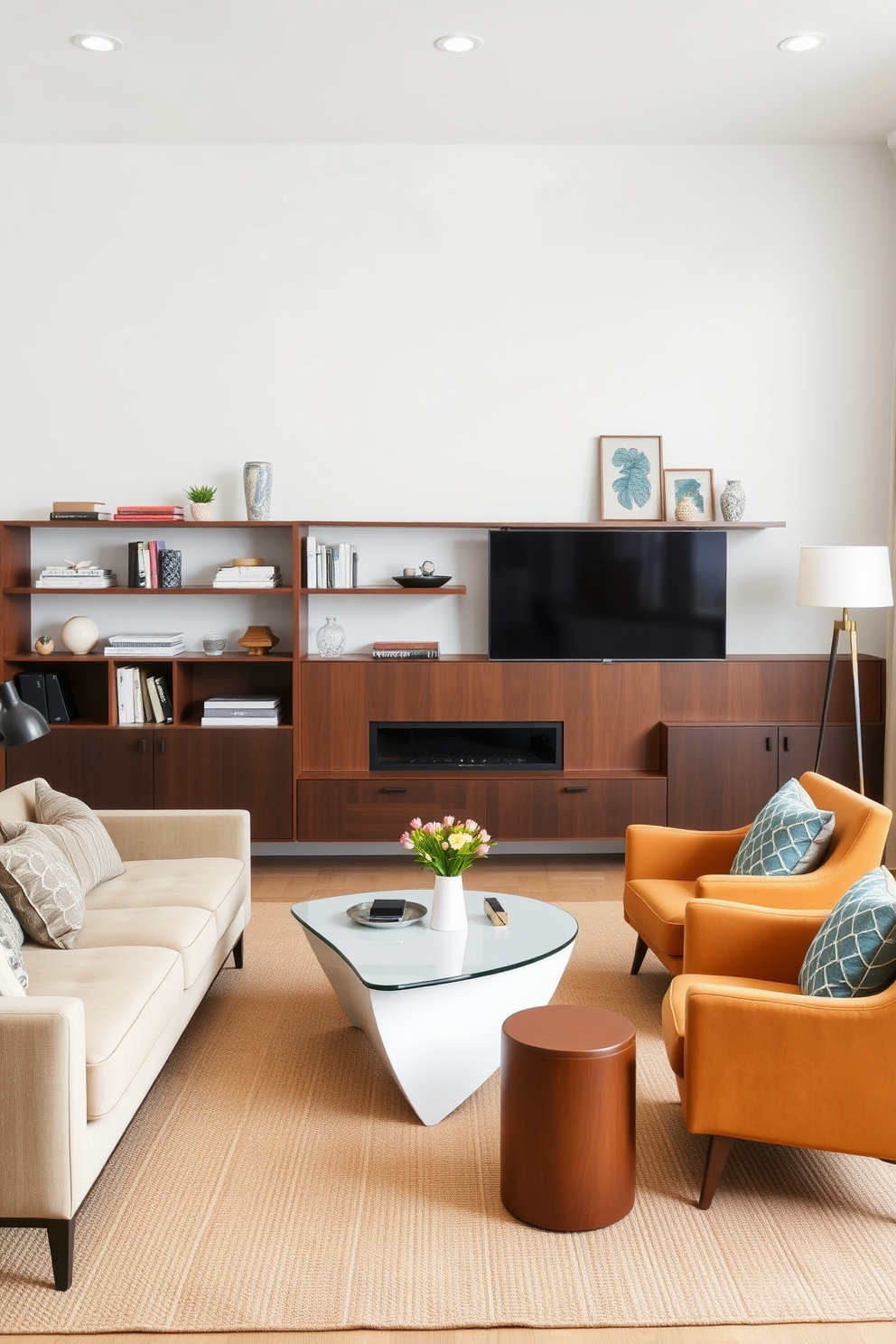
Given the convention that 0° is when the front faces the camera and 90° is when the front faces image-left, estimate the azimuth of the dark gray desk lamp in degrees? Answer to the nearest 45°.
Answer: approximately 270°

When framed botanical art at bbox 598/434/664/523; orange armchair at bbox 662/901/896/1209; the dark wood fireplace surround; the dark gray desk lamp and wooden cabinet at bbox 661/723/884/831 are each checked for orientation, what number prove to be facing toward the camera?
3

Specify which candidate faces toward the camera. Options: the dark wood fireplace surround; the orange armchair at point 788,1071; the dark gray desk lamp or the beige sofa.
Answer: the dark wood fireplace surround

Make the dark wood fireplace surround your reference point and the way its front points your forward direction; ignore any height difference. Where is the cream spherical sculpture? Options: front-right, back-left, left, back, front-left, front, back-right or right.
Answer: right

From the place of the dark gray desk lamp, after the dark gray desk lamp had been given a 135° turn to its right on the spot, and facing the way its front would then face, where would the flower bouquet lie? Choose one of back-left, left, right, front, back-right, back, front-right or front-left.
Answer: back-left

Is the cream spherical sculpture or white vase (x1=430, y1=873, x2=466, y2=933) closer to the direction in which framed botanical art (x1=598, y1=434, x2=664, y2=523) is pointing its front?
the white vase

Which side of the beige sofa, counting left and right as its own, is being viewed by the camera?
right

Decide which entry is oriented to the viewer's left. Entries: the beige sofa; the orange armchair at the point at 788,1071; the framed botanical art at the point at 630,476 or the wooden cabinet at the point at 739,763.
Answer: the orange armchair

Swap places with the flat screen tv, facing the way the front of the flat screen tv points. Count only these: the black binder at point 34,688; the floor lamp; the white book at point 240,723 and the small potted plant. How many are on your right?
3

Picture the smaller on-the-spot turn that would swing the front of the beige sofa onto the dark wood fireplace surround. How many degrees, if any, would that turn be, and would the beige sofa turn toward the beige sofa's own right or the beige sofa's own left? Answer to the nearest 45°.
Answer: approximately 45° to the beige sofa's own left

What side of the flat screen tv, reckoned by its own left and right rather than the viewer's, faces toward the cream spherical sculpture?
right

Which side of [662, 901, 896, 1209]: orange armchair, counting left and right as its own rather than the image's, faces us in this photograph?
left
